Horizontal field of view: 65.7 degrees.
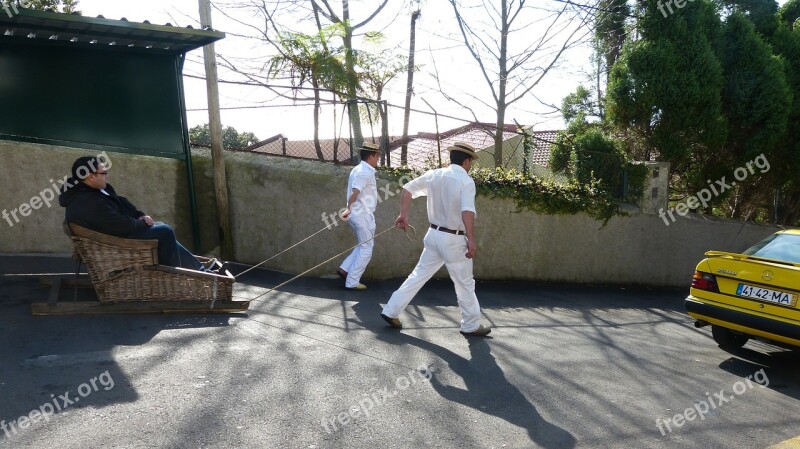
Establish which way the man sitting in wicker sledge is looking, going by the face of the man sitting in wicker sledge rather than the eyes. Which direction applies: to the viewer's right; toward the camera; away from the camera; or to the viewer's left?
to the viewer's right

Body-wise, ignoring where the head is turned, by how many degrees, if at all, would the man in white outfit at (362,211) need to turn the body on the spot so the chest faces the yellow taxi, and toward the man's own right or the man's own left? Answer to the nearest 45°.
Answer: approximately 45° to the man's own right

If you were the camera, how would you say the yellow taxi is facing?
facing away from the viewer and to the right of the viewer

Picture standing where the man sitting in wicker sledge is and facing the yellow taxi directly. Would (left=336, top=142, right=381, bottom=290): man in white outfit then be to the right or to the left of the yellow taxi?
left

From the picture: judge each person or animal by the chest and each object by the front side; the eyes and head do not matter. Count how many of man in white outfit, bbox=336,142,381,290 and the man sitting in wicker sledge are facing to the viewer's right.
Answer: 2

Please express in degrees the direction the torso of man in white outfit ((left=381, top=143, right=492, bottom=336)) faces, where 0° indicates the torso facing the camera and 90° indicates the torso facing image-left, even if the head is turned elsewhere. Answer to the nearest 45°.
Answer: approximately 225°

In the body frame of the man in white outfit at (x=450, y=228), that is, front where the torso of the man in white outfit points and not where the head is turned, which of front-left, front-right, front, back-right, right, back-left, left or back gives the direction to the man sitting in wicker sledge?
back-left

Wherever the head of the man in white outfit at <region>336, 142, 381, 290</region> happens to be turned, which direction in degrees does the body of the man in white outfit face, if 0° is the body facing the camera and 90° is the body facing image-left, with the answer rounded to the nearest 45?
approximately 270°

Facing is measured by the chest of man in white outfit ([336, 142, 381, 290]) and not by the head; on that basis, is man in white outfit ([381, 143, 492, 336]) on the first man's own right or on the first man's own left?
on the first man's own right

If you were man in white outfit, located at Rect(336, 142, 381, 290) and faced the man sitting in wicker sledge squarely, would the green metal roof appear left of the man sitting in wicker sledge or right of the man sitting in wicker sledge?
right

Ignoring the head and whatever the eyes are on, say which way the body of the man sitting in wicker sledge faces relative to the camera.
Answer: to the viewer's right
